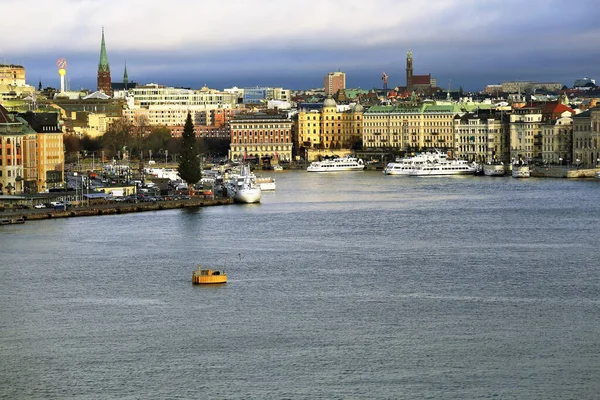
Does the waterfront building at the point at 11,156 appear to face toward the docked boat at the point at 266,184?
no

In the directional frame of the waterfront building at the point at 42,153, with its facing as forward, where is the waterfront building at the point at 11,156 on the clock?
the waterfront building at the point at 11,156 is roughly at 2 o'clock from the waterfront building at the point at 42,153.

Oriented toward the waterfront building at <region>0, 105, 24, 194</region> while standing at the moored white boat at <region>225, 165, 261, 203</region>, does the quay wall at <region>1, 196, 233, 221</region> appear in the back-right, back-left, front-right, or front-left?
front-left

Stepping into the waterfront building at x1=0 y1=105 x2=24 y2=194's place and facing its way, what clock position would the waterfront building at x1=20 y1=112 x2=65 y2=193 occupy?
the waterfront building at x1=20 y1=112 x2=65 y2=193 is roughly at 8 o'clock from the waterfront building at x1=0 y1=105 x2=24 y2=194.

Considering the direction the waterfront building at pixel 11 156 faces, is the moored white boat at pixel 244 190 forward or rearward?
forward

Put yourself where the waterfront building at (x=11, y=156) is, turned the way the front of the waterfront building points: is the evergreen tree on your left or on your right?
on your left

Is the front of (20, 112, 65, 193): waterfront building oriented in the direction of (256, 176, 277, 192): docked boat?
no

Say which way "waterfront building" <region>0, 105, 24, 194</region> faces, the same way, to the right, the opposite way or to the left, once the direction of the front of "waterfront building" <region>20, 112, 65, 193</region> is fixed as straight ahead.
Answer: the same way

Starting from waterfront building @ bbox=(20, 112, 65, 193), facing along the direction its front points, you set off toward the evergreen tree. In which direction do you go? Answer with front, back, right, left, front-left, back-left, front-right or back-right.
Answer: front-left

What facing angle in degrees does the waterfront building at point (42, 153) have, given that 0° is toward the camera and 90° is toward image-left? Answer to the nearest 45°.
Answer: approximately 315°

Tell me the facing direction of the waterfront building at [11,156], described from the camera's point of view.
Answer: facing the viewer and to the right of the viewer

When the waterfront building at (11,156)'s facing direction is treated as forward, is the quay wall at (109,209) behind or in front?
in front

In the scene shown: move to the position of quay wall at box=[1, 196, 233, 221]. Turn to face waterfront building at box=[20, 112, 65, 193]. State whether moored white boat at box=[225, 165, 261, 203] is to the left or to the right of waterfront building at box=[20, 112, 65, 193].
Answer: right

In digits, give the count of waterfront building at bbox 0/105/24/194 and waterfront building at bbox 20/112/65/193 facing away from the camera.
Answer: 0

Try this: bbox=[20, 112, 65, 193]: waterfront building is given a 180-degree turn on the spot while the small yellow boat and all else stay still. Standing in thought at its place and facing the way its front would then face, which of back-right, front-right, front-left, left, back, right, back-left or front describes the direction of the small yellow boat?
back-left
